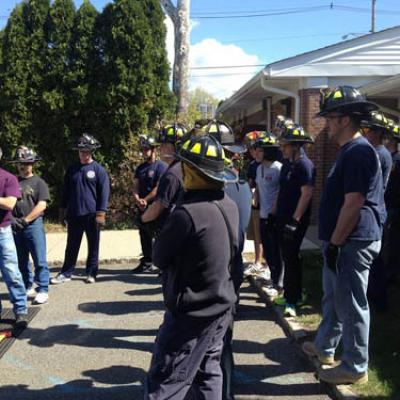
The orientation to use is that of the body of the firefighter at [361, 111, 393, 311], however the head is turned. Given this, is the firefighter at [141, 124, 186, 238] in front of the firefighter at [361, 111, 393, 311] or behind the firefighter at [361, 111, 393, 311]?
in front

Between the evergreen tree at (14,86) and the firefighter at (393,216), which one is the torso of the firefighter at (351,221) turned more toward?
the evergreen tree

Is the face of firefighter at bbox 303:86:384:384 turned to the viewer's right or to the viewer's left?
to the viewer's left

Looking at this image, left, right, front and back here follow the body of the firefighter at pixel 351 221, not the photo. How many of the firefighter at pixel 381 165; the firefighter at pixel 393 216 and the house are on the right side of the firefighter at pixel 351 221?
3

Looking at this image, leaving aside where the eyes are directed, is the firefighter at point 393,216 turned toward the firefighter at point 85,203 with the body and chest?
yes

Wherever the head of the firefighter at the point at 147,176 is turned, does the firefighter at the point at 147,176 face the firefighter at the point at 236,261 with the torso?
no

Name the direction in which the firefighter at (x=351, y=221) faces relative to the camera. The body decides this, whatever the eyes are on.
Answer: to the viewer's left

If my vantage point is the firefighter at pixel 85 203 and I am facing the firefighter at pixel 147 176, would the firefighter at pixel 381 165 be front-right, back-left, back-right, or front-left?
front-right

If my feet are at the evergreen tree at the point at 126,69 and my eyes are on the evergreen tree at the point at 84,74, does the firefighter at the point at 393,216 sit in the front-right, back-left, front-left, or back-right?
back-left

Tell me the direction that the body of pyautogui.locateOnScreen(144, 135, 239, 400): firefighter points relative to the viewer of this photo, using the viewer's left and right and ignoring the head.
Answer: facing away from the viewer and to the left of the viewer

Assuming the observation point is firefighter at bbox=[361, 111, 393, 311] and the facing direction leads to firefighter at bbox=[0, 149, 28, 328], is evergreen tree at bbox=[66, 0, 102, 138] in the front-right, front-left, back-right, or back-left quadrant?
front-right

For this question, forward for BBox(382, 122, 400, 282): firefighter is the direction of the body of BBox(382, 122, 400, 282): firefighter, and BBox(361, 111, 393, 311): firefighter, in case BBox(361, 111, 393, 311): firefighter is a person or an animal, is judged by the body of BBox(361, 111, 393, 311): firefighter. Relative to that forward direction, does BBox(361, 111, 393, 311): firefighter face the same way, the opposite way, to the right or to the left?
the same way
